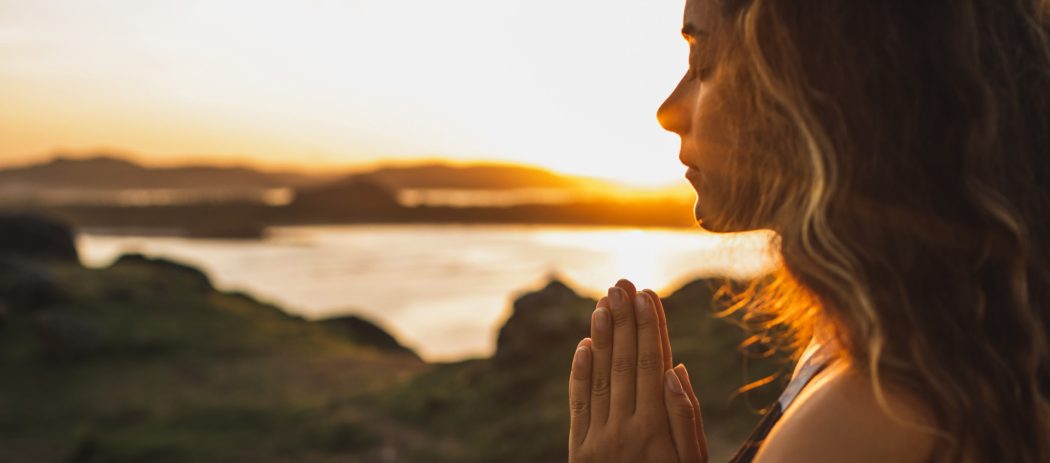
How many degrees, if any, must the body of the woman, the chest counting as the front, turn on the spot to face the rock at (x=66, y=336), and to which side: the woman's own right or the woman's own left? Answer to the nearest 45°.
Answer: approximately 45° to the woman's own right

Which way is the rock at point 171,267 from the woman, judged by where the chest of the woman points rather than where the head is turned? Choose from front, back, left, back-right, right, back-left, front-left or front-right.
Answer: front-right

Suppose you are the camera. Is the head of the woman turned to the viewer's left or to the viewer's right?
to the viewer's left

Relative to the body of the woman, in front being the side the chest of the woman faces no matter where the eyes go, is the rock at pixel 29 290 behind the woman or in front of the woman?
in front

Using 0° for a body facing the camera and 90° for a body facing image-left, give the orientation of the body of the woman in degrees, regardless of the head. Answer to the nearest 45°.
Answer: approximately 90°

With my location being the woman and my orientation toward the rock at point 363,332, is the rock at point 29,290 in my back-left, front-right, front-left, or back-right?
front-left

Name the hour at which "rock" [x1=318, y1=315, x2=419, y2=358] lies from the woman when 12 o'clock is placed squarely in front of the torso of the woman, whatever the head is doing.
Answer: The rock is roughly at 2 o'clock from the woman.
